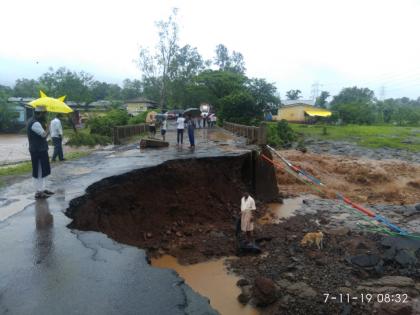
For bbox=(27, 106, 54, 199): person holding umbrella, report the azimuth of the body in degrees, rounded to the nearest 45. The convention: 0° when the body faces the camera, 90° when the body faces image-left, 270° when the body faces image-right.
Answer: approximately 270°

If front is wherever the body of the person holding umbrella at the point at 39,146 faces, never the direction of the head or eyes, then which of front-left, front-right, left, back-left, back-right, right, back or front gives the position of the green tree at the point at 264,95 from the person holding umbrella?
front-left

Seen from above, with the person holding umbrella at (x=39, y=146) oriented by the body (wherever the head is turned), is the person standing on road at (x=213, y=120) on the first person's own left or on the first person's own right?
on the first person's own left

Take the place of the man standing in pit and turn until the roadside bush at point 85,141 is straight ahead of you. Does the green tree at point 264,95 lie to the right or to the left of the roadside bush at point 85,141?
right

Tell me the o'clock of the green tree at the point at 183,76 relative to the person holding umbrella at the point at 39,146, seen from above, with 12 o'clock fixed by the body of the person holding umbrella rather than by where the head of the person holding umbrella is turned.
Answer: The green tree is roughly at 10 o'clock from the person holding umbrella.

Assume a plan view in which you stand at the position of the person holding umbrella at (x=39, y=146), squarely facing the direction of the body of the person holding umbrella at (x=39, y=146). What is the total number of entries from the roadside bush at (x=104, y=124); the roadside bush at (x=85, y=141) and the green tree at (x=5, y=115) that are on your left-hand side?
3

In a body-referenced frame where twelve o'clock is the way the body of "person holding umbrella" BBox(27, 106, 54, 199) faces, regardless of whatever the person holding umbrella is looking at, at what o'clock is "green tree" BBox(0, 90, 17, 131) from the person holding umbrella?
The green tree is roughly at 9 o'clock from the person holding umbrella.

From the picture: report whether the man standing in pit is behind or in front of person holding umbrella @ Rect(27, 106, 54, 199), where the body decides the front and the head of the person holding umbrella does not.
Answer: in front

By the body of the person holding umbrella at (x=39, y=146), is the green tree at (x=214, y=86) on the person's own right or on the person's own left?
on the person's own left

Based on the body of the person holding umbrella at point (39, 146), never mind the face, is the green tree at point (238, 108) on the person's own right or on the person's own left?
on the person's own left

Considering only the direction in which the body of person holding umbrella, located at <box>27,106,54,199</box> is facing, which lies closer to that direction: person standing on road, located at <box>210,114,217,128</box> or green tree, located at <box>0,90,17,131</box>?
the person standing on road
